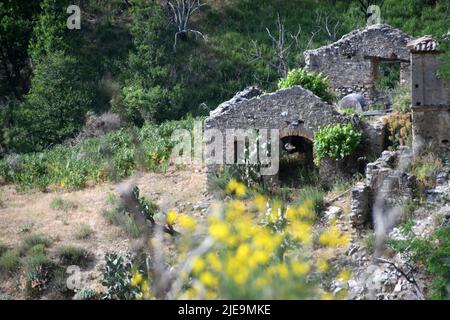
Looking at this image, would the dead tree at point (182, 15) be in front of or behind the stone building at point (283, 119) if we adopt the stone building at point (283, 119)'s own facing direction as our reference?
behind

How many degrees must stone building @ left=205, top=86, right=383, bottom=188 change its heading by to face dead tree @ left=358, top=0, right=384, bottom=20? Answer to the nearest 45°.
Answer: approximately 180°

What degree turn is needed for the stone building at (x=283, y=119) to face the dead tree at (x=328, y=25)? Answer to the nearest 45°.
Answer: approximately 180°

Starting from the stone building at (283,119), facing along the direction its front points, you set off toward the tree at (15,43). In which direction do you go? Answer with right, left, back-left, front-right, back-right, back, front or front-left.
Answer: back-right

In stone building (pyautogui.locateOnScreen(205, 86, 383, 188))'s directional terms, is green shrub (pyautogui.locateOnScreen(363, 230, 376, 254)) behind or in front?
in front

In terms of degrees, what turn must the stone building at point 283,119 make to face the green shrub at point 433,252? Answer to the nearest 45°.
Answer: approximately 45° to its left

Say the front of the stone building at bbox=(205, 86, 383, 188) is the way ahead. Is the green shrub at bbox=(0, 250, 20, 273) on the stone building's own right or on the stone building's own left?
on the stone building's own right

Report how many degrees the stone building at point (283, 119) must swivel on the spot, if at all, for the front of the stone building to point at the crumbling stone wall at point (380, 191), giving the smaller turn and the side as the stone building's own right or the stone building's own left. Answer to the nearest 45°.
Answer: approximately 45° to the stone building's own left

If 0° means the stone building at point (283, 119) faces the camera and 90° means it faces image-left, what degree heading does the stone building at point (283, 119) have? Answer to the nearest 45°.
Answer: approximately 0°

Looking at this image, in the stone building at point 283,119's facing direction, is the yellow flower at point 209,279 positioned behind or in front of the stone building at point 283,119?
in front

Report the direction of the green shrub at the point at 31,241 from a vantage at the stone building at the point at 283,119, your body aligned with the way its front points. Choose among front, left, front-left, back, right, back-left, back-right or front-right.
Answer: right
